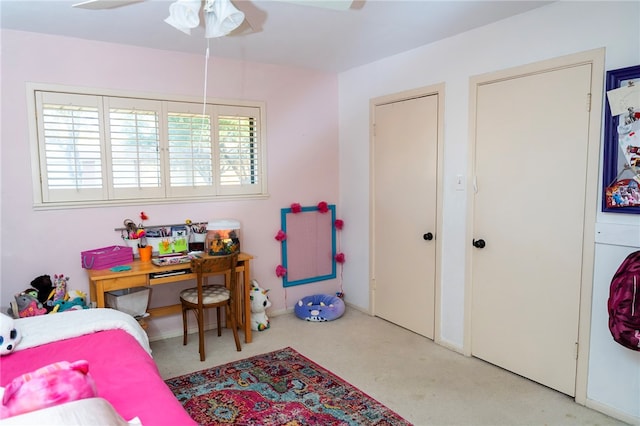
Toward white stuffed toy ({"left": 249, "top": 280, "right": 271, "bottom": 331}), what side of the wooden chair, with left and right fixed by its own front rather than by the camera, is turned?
right

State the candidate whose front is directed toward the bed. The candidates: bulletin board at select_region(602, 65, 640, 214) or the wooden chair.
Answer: the bulletin board

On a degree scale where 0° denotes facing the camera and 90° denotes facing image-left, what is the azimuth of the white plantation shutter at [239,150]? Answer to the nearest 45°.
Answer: approximately 0°

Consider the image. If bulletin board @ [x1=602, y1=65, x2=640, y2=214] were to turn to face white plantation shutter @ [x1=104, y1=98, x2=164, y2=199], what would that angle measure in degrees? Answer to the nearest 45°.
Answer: approximately 45° to its right

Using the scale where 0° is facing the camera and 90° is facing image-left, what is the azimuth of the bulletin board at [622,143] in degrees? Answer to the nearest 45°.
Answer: approximately 45°

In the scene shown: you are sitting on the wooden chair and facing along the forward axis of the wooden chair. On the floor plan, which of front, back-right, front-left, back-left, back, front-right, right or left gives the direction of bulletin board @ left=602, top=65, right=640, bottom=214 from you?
back

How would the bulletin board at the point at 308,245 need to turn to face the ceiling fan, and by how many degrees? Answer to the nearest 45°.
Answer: approximately 45° to its right

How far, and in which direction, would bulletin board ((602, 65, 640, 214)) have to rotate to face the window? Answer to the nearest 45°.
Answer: approximately 45° to its right
